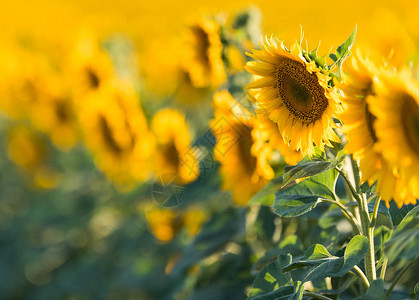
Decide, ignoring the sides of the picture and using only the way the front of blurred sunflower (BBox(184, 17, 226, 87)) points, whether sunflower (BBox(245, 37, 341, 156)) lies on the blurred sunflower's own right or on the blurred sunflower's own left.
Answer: on the blurred sunflower's own left

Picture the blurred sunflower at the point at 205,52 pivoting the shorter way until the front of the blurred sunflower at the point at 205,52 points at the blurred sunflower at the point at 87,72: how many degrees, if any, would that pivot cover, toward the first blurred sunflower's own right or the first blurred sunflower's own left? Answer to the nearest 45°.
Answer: approximately 90° to the first blurred sunflower's own right

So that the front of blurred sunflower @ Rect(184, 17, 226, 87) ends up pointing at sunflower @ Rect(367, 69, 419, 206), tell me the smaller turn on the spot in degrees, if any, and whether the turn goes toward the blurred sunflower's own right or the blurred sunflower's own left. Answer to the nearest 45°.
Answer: approximately 45° to the blurred sunflower's own left

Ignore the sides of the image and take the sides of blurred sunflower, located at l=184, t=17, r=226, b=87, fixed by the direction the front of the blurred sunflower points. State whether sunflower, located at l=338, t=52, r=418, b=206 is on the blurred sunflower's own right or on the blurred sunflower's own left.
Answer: on the blurred sunflower's own left

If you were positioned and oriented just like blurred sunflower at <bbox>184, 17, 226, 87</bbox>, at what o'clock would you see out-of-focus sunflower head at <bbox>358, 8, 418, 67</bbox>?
The out-of-focus sunflower head is roughly at 6 o'clock from the blurred sunflower.

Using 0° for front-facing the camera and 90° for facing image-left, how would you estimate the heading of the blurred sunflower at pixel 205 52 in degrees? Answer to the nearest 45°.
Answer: approximately 45°
